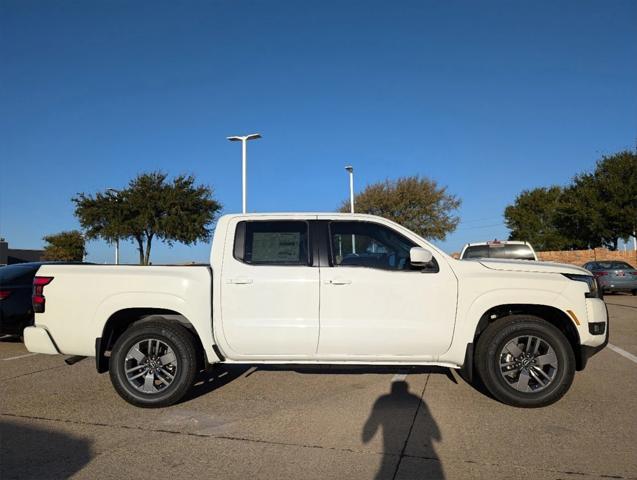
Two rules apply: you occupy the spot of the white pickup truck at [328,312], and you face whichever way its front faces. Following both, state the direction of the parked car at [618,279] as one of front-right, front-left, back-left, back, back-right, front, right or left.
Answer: front-left

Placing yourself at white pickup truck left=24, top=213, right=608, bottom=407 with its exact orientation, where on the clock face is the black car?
The black car is roughly at 7 o'clock from the white pickup truck.

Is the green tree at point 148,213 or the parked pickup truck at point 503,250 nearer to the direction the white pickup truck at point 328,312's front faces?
the parked pickup truck

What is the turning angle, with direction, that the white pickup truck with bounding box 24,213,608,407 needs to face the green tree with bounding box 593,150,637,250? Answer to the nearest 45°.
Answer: approximately 45° to its left

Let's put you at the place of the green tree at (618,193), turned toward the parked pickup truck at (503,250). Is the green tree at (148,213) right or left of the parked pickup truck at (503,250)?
right

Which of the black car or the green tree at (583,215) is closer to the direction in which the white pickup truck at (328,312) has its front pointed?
the green tree

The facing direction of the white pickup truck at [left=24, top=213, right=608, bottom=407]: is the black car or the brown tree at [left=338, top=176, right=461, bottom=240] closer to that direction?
the brown tree

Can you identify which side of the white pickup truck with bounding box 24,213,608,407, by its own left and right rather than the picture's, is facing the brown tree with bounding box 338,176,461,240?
left

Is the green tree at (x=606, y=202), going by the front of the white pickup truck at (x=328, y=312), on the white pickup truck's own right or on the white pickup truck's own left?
on the white pickup truck's own left

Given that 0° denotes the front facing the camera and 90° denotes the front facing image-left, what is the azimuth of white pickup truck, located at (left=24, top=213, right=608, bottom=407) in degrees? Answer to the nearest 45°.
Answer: approximately 270°
